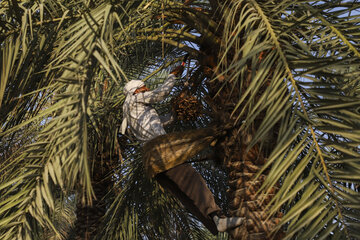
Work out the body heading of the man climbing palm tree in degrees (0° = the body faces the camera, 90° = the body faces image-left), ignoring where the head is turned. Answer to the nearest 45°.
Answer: approximately 270°
